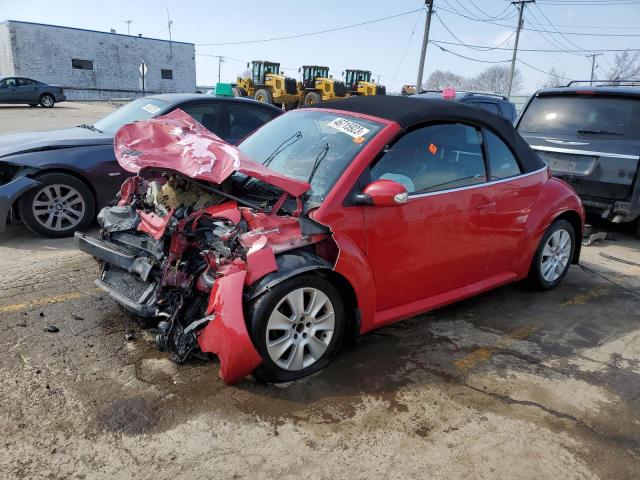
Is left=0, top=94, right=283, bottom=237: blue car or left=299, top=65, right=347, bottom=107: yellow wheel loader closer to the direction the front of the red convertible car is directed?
the blue car

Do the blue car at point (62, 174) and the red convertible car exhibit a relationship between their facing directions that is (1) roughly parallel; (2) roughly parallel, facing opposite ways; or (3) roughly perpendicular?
roughly parallel

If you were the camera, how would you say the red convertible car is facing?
facing the viewer and to the left of the viewer

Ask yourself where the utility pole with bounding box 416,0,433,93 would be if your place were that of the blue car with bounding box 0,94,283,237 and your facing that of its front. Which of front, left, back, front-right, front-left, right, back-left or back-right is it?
back

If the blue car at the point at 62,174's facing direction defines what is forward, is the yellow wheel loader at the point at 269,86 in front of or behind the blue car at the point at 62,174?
behind

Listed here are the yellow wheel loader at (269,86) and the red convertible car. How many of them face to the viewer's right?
0

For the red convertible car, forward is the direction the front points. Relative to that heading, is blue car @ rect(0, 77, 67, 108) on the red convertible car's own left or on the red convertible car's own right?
on the red convertible car's own right

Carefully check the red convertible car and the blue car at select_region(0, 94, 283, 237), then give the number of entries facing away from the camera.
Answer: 0
